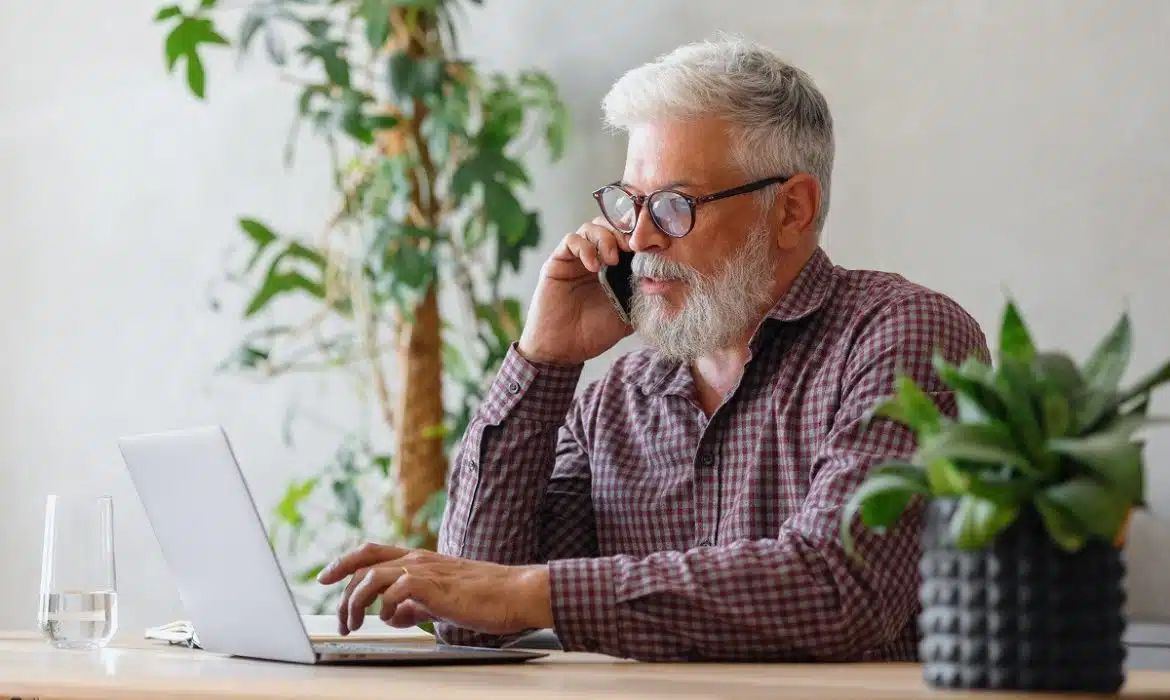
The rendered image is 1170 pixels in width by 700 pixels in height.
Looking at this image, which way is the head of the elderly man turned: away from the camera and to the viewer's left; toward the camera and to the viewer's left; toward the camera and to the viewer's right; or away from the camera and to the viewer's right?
toward the camera and to the viewer's left

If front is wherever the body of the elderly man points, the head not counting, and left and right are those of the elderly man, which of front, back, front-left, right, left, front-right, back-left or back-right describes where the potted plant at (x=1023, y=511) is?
front-left

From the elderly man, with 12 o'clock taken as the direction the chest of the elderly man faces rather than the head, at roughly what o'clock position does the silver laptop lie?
The silver laptop is roughly at 12 o'clock from the elderly man.

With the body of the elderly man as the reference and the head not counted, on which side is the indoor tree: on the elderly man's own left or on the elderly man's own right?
on the elderly man's own right

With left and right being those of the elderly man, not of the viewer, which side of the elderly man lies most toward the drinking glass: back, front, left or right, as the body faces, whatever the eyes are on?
front

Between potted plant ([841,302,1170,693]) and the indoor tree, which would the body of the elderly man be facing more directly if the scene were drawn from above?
the potted plant

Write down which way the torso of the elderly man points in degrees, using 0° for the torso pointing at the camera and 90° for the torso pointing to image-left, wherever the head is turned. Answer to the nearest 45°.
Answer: approximately 45°
